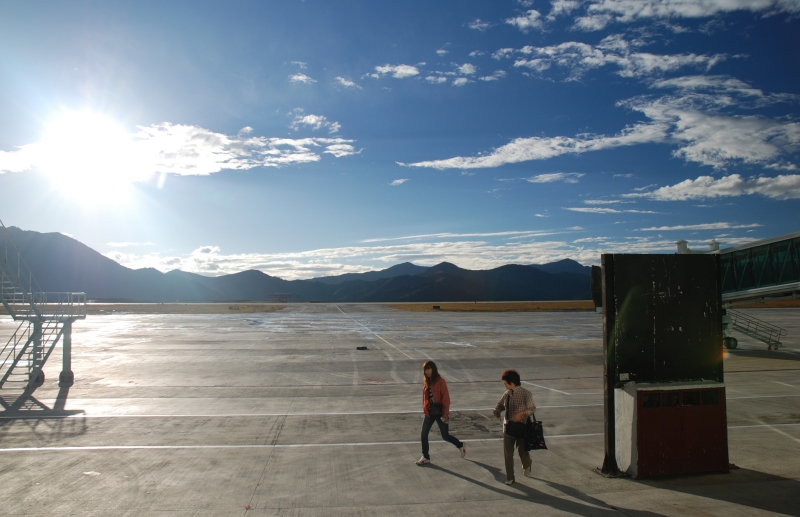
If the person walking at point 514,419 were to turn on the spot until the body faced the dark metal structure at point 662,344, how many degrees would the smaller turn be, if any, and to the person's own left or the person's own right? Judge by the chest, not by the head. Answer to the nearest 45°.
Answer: approximately 135° to the person's own left

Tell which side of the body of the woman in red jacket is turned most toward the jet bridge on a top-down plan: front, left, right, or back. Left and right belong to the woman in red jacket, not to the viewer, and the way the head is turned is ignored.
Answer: back

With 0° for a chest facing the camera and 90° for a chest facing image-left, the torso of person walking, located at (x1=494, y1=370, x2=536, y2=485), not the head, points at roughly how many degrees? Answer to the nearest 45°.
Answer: approximately 45°

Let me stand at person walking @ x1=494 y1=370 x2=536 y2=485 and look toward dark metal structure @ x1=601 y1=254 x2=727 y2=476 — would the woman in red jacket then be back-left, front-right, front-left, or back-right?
back-left

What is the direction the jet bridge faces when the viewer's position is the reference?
facing away from the viewer and to the left of the viewer

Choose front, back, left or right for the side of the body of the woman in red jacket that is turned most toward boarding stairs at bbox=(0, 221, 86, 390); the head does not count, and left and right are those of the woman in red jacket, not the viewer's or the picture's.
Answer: right

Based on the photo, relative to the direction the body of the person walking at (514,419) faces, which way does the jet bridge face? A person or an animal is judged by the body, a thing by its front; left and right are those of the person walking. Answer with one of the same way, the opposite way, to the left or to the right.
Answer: to the right

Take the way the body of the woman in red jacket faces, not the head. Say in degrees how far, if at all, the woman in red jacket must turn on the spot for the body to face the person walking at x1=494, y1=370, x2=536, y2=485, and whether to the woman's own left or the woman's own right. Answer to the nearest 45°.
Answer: approximately 90° to the woman's own left

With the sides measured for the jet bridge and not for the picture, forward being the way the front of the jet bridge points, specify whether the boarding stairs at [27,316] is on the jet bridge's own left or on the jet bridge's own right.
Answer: on the jet bridge's own left

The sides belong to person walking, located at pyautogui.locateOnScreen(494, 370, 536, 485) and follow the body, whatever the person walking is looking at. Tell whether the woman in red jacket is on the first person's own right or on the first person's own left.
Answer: on the first person's own right
